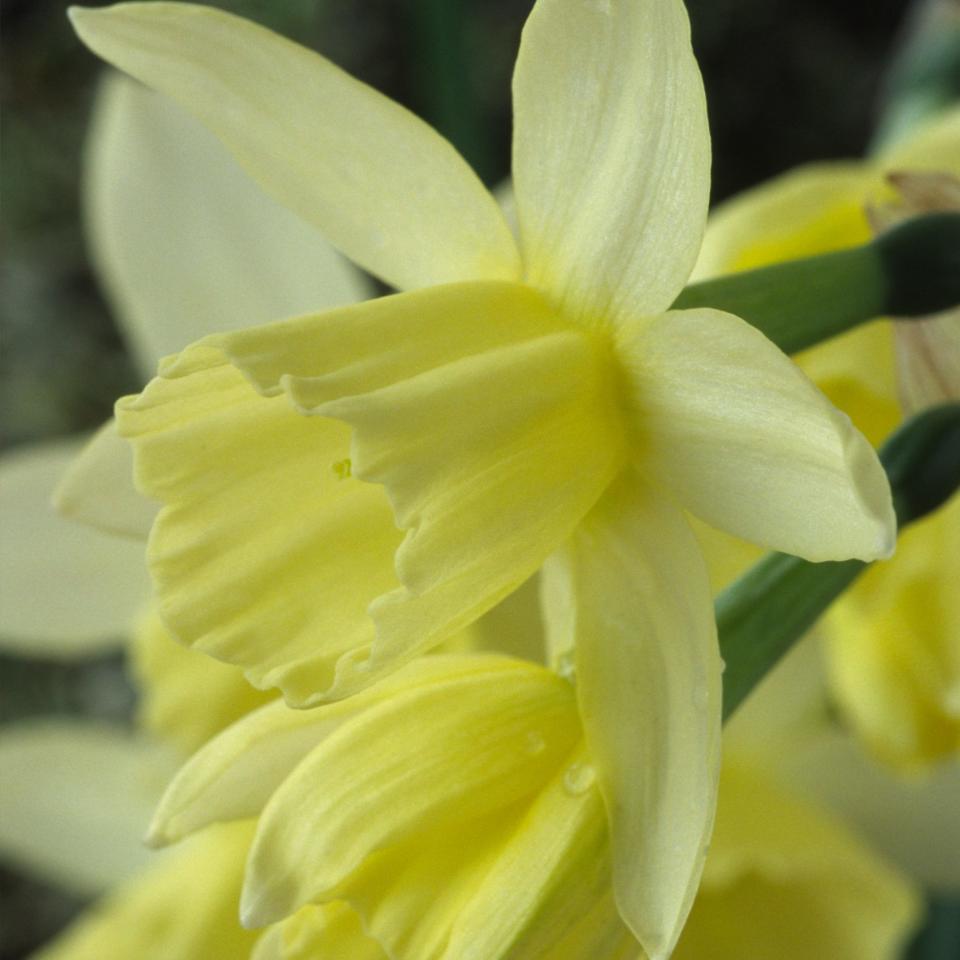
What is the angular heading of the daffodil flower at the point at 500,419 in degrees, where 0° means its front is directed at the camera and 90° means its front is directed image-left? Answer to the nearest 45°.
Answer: approximately 45°
